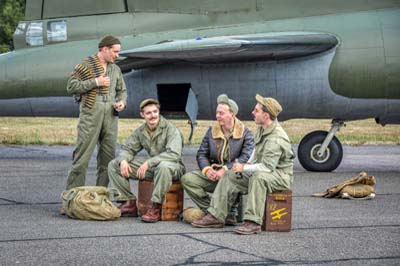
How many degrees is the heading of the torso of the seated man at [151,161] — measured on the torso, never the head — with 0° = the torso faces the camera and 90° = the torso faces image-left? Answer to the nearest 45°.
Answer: approximately 45°

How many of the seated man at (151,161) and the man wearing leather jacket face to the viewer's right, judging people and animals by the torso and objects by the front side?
0

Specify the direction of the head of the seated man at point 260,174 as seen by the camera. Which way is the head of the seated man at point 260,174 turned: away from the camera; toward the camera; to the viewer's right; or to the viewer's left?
to the viewer's left

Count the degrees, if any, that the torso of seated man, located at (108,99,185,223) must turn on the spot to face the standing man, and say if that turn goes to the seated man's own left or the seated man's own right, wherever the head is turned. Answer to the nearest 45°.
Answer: approximately 90° to the seated man's own right

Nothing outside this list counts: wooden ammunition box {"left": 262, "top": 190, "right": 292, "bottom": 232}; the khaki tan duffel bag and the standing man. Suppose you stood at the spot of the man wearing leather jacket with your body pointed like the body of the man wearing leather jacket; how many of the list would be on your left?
1

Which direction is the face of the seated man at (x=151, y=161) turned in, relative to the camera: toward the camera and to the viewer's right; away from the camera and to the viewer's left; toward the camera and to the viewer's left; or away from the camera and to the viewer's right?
toward the camera and to the viewer's right

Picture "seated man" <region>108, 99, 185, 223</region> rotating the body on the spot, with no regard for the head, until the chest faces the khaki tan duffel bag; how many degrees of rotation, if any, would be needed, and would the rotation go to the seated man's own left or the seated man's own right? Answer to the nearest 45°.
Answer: approximately 45° to the seated man's own right

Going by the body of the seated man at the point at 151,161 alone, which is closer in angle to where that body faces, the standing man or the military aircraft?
the standing man

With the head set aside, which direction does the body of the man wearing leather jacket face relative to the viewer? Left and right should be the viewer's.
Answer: facing the viewer and to the left of the viewer

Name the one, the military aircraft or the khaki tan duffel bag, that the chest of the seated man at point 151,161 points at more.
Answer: the khaki tan duffel bag

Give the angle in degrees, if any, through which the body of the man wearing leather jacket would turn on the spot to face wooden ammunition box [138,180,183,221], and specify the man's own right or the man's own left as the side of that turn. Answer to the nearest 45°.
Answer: approximately 45° to the man's own right

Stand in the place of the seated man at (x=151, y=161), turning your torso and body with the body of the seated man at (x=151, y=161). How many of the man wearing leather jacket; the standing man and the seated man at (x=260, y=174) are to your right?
1
